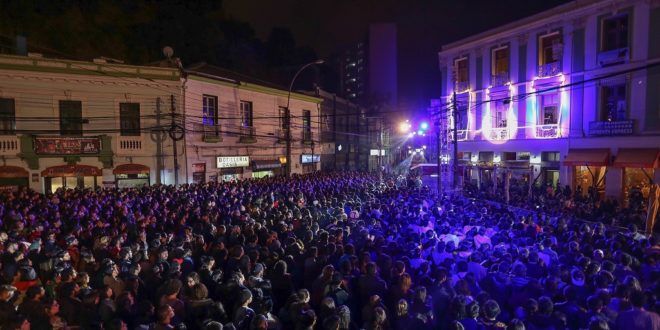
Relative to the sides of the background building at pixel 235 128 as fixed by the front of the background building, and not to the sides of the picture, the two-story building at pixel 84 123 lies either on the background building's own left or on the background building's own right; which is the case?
on the background building's own right

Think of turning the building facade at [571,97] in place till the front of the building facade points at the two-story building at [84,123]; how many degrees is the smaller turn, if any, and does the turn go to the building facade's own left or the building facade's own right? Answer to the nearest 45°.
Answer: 0° — it already faces it

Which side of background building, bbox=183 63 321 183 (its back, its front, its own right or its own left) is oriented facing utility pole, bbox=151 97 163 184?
right

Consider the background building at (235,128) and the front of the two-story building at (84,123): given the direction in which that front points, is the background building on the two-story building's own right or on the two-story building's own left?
on the two-story building's own left

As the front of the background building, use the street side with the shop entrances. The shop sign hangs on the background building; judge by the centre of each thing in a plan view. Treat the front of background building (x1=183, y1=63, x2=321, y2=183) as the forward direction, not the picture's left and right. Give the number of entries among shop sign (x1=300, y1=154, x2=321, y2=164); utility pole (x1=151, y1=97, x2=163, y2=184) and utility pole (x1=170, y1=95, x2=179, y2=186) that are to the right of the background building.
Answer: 2
